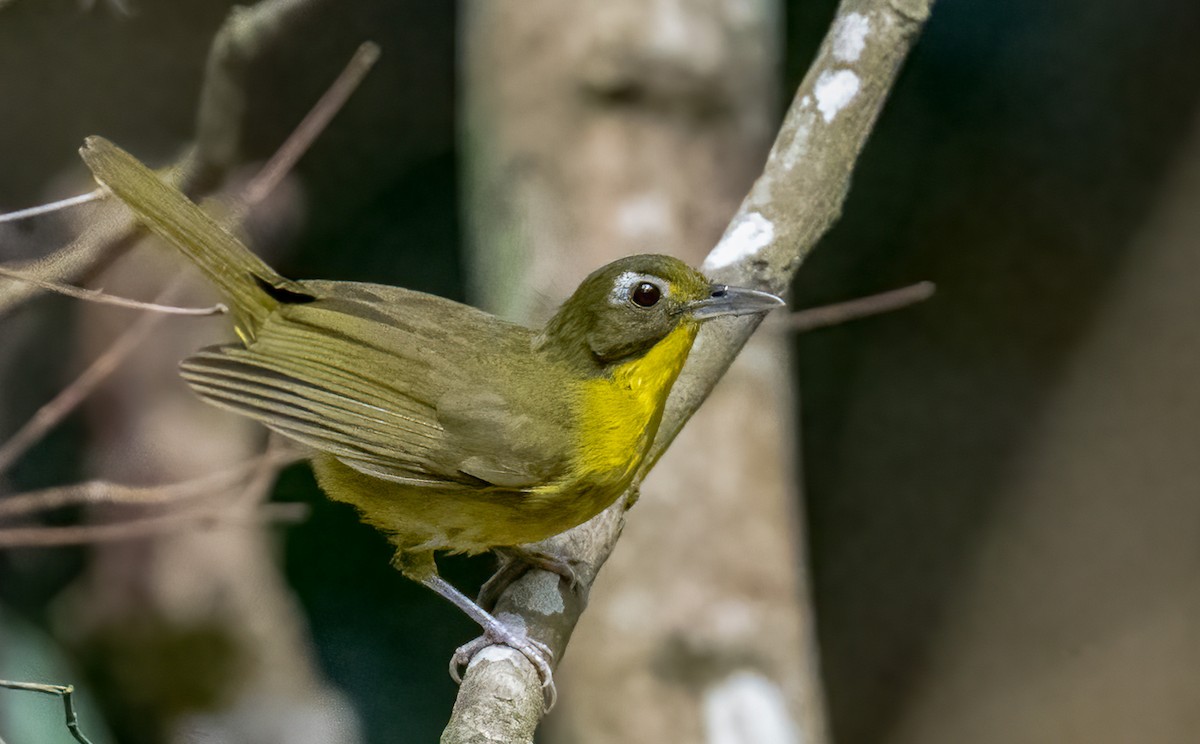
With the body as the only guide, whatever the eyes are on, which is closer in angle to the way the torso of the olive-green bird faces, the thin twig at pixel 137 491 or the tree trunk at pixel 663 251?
the tree trunk

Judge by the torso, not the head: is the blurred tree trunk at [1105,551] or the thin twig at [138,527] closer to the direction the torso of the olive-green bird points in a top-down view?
the blurred tree trunk

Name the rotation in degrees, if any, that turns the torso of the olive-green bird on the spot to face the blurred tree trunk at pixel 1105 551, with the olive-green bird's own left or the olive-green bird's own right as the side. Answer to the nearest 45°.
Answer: approximately 45° to the olive-green bird's own left

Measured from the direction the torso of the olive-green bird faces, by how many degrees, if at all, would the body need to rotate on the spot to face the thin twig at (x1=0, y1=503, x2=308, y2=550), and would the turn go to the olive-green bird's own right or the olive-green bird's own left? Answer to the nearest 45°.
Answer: approximately 135° to the olive-green bird's own left

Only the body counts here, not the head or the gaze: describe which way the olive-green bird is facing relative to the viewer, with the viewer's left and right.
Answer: facing to the right of the viewer

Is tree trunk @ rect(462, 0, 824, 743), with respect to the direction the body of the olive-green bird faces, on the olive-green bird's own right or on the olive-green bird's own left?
on the olive-green bird's own left

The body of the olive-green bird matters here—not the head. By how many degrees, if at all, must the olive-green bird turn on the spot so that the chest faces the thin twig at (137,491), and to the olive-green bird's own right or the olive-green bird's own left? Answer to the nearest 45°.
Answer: approximately 135° to the olive-green bird's own left
